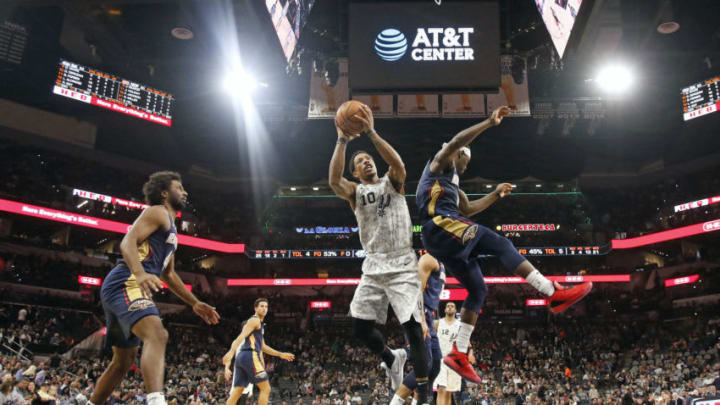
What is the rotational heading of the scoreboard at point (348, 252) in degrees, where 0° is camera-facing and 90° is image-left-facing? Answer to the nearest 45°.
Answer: approximately 0°

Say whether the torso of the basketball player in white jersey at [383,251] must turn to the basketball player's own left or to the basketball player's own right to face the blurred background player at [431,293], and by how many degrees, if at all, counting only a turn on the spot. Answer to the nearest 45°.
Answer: approximately 180°

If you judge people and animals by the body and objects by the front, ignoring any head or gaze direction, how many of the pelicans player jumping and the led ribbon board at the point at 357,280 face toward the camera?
1

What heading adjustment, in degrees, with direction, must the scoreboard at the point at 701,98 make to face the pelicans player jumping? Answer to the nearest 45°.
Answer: approximately 45° to its left

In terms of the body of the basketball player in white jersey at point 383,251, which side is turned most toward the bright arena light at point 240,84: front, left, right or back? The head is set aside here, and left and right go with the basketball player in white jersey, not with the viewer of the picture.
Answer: back

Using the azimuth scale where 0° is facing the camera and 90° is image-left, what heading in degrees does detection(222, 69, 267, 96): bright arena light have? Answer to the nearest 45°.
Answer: approximately 0°

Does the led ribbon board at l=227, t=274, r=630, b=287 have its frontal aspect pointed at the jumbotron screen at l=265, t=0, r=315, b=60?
yes
